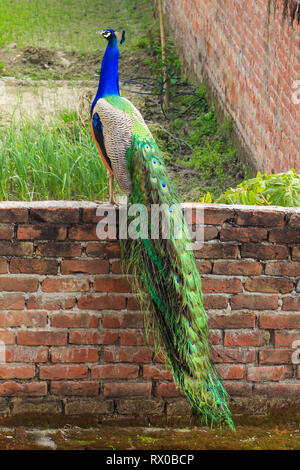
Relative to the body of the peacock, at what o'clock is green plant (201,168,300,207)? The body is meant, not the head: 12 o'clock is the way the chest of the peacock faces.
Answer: The green plant is roughly at 3 o'clock from the peacock.

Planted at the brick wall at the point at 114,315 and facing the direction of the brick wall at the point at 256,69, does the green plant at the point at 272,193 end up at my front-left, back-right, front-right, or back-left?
front-right

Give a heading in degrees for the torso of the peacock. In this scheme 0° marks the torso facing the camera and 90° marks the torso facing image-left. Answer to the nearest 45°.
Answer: approximately 135°

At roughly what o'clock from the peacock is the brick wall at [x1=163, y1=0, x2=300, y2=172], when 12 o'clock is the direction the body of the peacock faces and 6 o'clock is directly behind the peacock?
The brick wall is roughly at 2 o'clock from the peacock.
